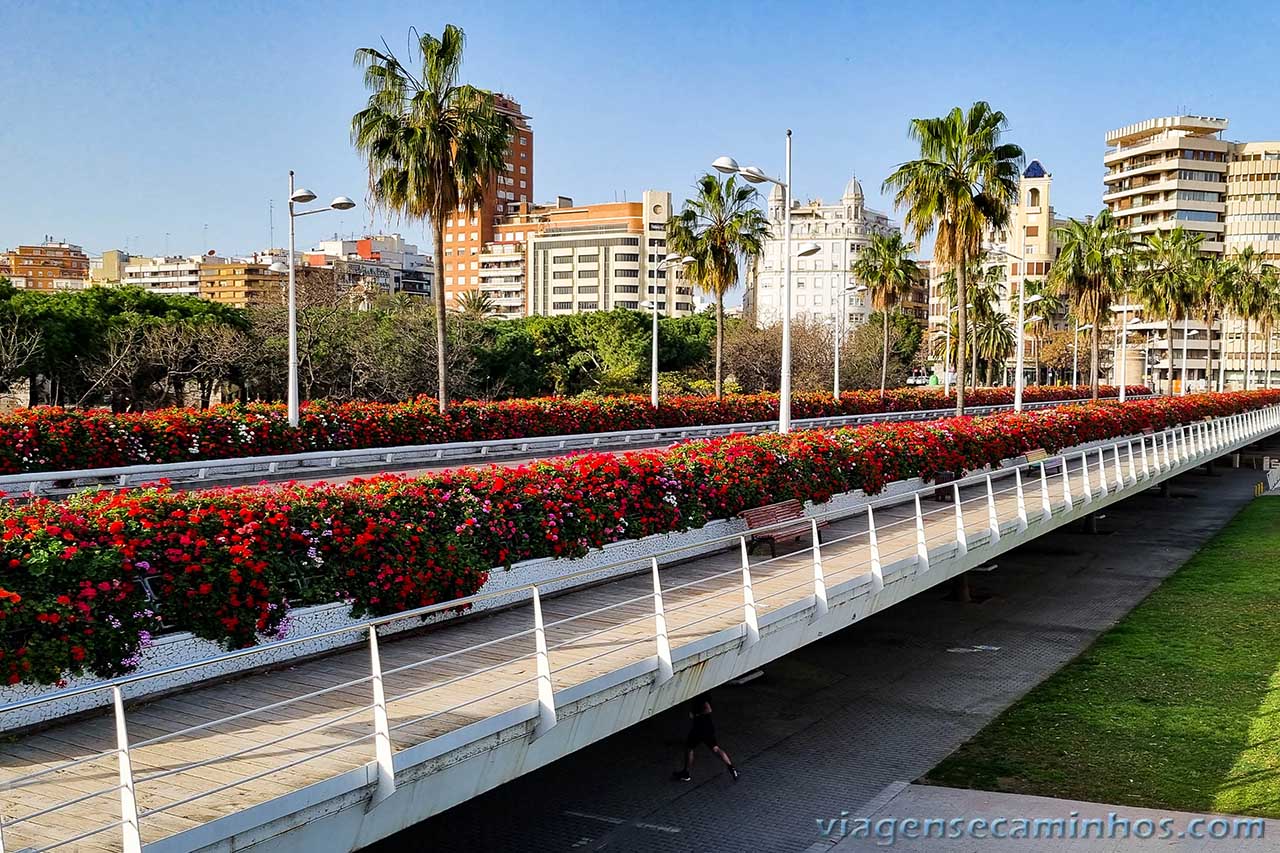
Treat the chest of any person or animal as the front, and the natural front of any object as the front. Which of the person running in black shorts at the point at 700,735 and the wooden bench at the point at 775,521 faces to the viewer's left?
the person running in black shorts

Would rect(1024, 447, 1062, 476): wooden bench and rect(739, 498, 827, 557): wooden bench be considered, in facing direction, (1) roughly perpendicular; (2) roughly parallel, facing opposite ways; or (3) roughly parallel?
roughly parallel

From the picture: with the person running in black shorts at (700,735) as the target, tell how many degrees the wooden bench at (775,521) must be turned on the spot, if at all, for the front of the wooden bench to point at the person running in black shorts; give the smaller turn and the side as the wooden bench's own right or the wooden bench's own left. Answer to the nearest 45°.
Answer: approximately 45° to the wooden bench's own right

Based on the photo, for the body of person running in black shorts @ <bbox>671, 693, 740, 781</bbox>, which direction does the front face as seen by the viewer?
to the viewer's left

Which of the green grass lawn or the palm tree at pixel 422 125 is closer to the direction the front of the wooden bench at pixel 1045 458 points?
the green grass lawn

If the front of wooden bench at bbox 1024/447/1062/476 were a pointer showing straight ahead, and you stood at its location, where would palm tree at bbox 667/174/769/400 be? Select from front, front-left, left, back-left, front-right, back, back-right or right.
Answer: back

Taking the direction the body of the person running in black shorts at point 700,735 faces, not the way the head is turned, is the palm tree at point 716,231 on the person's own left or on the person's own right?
on the person's own right

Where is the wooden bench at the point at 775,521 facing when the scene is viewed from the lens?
facing the viewer and to the right of the viewer
